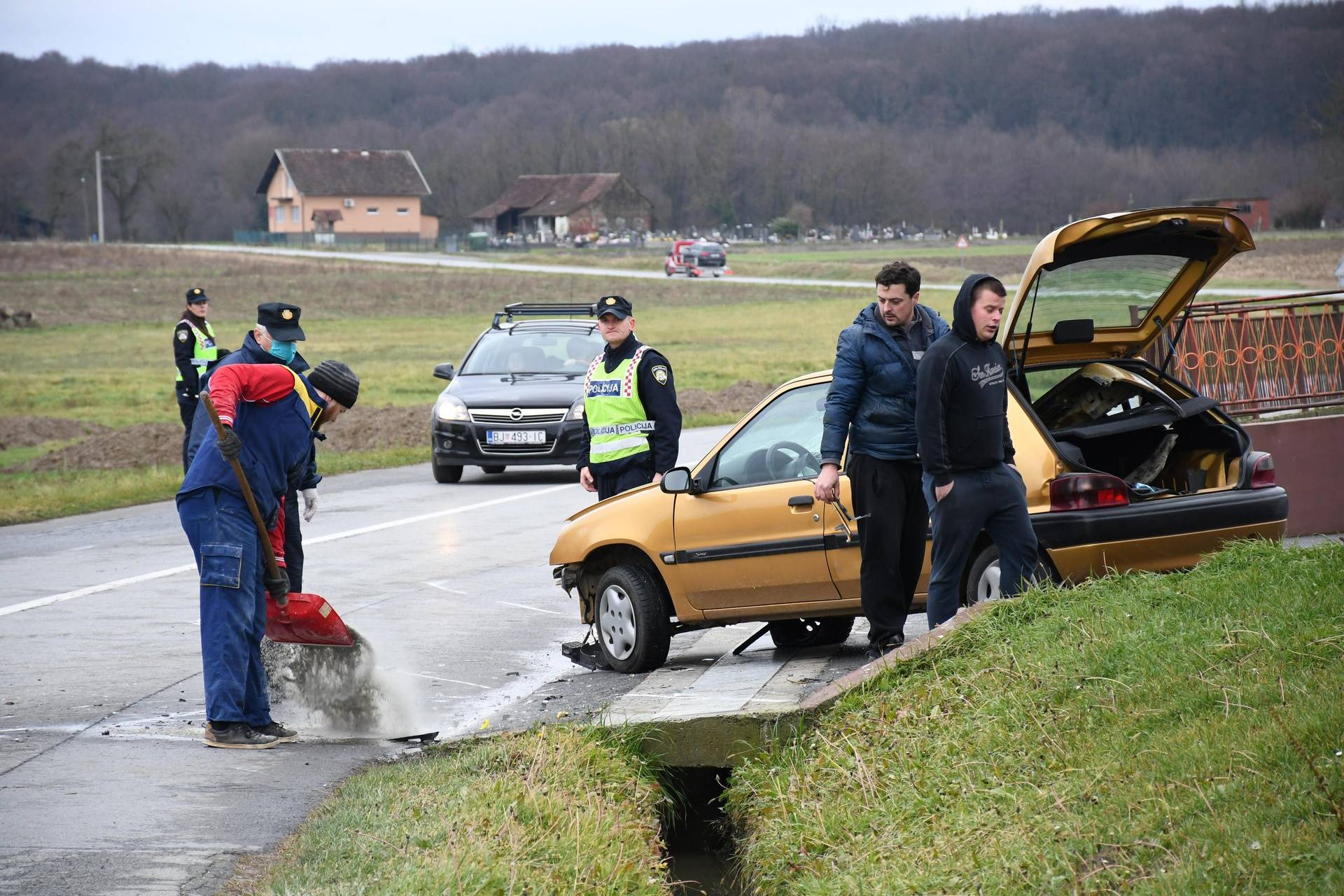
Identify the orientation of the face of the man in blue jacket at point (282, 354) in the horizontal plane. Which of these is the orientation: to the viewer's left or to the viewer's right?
to the viewer's right

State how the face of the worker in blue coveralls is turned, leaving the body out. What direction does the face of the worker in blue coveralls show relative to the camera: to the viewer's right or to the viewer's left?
to the viewer's right

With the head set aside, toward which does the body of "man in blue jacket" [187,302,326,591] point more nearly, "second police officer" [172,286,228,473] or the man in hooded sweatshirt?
the man in hooded sweatshirt

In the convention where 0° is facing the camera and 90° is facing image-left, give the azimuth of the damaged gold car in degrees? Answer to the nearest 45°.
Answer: approximately 135°

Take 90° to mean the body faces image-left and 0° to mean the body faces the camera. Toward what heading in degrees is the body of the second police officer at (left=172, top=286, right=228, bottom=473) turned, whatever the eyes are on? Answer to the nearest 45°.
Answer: approximately 315°

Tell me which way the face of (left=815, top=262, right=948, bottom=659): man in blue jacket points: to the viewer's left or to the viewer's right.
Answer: to the viewer's left

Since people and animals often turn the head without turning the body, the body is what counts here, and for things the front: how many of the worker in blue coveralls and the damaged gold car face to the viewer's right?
1

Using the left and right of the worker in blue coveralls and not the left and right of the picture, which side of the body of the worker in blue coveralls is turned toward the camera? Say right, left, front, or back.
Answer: right
